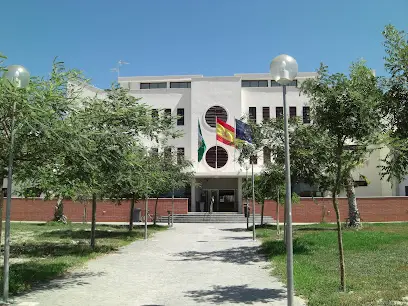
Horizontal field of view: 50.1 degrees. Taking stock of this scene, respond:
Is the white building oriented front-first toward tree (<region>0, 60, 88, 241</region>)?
yes

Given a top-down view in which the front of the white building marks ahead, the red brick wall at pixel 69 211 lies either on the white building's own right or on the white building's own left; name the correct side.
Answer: on the white building's own right

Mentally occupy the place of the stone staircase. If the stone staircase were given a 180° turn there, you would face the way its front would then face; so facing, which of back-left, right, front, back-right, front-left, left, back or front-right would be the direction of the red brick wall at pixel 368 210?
right

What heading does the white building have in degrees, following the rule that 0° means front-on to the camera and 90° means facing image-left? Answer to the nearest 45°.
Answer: approximately 0°

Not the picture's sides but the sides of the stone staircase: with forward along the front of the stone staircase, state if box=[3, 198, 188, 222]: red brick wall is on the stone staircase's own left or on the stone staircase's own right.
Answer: on the stone staircase's own right

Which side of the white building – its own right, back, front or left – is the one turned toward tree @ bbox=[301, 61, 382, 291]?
front

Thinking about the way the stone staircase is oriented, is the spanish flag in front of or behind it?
behind

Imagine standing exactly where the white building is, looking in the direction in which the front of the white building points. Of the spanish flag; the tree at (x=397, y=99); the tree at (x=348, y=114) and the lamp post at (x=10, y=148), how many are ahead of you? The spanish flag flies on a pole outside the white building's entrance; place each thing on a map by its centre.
4

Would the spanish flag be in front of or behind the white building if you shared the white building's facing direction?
in front

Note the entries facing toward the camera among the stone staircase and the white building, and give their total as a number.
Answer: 2
